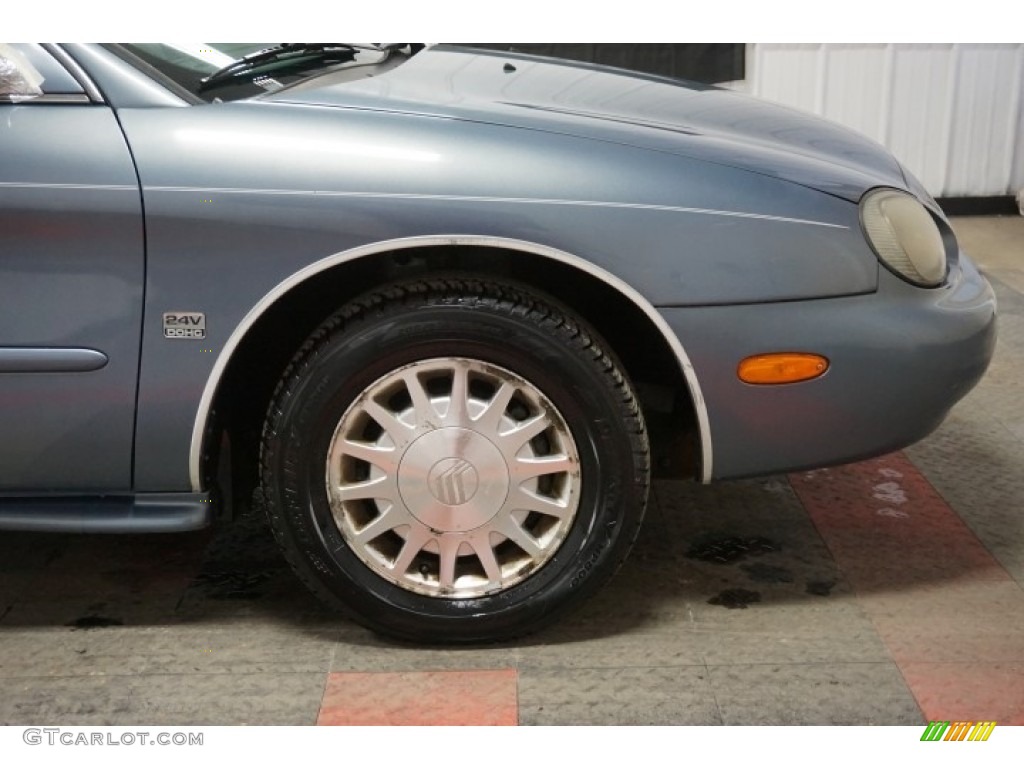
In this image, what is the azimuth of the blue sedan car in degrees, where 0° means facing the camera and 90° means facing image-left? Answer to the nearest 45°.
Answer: approximately 270°
